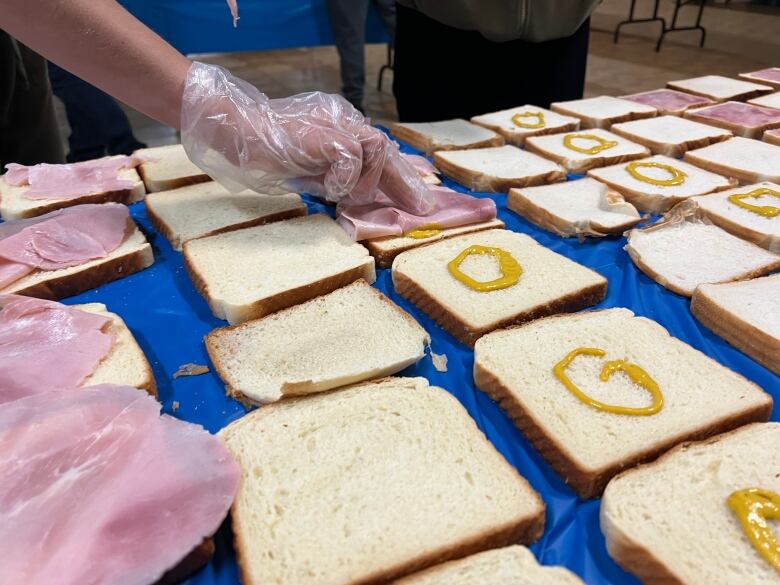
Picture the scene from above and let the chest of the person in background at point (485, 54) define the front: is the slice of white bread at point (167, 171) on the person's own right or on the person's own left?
on the person's own right

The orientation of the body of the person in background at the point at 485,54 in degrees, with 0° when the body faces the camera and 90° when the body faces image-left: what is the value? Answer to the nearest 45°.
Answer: approximately 0°

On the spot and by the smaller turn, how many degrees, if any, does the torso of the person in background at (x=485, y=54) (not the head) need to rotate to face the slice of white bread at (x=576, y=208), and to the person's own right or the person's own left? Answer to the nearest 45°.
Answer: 0° — they already face it

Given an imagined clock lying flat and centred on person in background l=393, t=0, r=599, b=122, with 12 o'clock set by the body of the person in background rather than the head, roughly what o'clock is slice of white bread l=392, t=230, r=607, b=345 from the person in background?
The slice of white bread is roughly at 12 o'clock from the person in background.

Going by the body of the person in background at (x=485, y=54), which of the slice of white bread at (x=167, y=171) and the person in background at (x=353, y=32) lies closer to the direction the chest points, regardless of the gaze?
the slice of white bread

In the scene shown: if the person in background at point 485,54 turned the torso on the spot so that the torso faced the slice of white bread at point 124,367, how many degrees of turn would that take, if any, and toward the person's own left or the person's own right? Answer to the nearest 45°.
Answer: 0° — they already face it

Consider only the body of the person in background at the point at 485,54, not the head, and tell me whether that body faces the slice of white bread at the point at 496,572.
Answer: yes

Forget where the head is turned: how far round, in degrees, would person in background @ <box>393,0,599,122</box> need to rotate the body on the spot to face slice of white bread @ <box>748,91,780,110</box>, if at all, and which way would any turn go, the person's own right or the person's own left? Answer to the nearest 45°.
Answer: approximately 90° to the person's own left

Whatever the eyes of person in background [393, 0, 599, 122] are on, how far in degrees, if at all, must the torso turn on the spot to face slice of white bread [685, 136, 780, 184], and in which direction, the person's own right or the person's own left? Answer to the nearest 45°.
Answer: approximately 45° to the person's own left

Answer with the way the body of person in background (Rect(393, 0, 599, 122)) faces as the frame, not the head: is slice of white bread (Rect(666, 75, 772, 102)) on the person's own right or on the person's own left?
on the person's own left

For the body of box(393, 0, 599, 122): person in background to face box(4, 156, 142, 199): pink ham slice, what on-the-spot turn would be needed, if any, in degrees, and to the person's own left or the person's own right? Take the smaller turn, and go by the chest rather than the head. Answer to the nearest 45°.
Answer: approximately 45° to the person's own right

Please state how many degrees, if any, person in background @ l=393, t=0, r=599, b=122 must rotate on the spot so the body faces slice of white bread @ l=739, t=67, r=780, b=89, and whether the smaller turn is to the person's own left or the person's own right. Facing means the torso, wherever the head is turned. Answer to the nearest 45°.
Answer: approximately 135° to the person's own left
